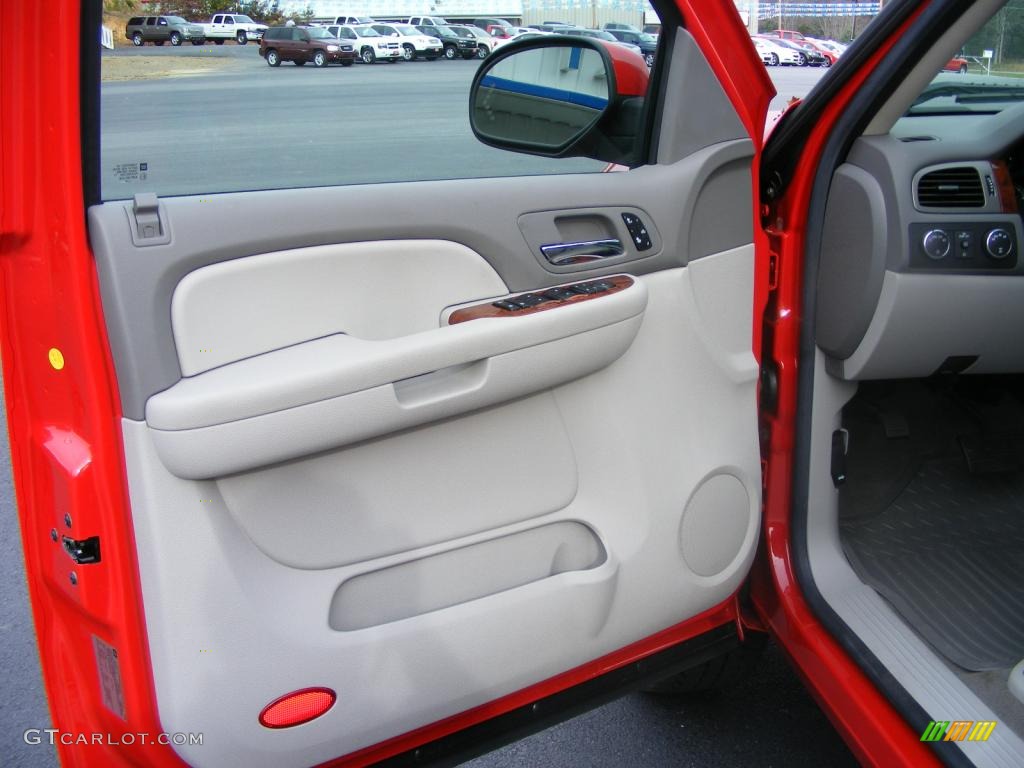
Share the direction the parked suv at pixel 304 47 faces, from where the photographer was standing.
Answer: facing the viewer and to the right of the viewer

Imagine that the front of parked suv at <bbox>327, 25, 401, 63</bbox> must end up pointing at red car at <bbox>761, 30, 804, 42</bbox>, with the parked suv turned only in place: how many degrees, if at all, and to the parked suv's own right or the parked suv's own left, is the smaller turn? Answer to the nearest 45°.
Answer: approximately 90° to the parked suv's own left
